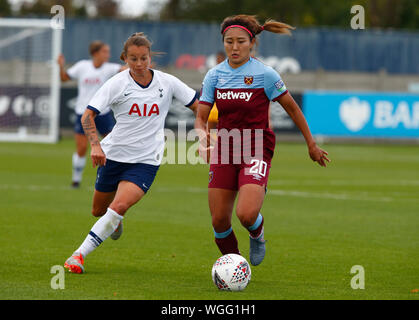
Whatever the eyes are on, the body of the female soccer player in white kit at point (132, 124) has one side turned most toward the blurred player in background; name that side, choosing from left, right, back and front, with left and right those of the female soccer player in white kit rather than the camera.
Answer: back

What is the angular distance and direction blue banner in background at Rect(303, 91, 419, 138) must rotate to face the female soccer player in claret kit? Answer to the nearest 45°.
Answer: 0° — it already faces them

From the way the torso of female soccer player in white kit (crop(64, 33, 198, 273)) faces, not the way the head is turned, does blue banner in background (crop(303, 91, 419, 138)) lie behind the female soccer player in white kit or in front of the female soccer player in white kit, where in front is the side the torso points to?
behind

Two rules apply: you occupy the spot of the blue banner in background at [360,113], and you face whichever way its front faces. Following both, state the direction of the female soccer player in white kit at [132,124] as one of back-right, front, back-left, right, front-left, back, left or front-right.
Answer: front

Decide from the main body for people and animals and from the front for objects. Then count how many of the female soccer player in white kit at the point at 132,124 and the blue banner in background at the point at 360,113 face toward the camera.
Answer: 2

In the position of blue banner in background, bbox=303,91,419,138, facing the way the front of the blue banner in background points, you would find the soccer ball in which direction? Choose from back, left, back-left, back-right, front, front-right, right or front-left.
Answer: front

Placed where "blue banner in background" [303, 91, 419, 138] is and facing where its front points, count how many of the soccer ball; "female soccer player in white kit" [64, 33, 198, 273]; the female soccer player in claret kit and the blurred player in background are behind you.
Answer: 0

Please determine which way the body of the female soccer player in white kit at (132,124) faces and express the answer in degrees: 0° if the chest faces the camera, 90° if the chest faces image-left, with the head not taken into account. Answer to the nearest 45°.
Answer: approximately 0°

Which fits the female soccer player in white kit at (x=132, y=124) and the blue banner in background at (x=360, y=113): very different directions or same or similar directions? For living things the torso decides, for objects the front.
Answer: same or similar directions

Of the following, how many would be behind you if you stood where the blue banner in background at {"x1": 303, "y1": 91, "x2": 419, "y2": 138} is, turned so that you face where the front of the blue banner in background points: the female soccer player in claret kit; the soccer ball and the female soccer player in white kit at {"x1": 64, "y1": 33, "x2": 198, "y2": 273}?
0

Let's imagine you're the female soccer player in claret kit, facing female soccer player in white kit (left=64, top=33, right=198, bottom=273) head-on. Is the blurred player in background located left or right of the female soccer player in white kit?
right

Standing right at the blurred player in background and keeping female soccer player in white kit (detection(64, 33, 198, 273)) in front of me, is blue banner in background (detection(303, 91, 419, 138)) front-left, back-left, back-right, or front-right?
back-left

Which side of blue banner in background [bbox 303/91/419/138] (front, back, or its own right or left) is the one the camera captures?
front
